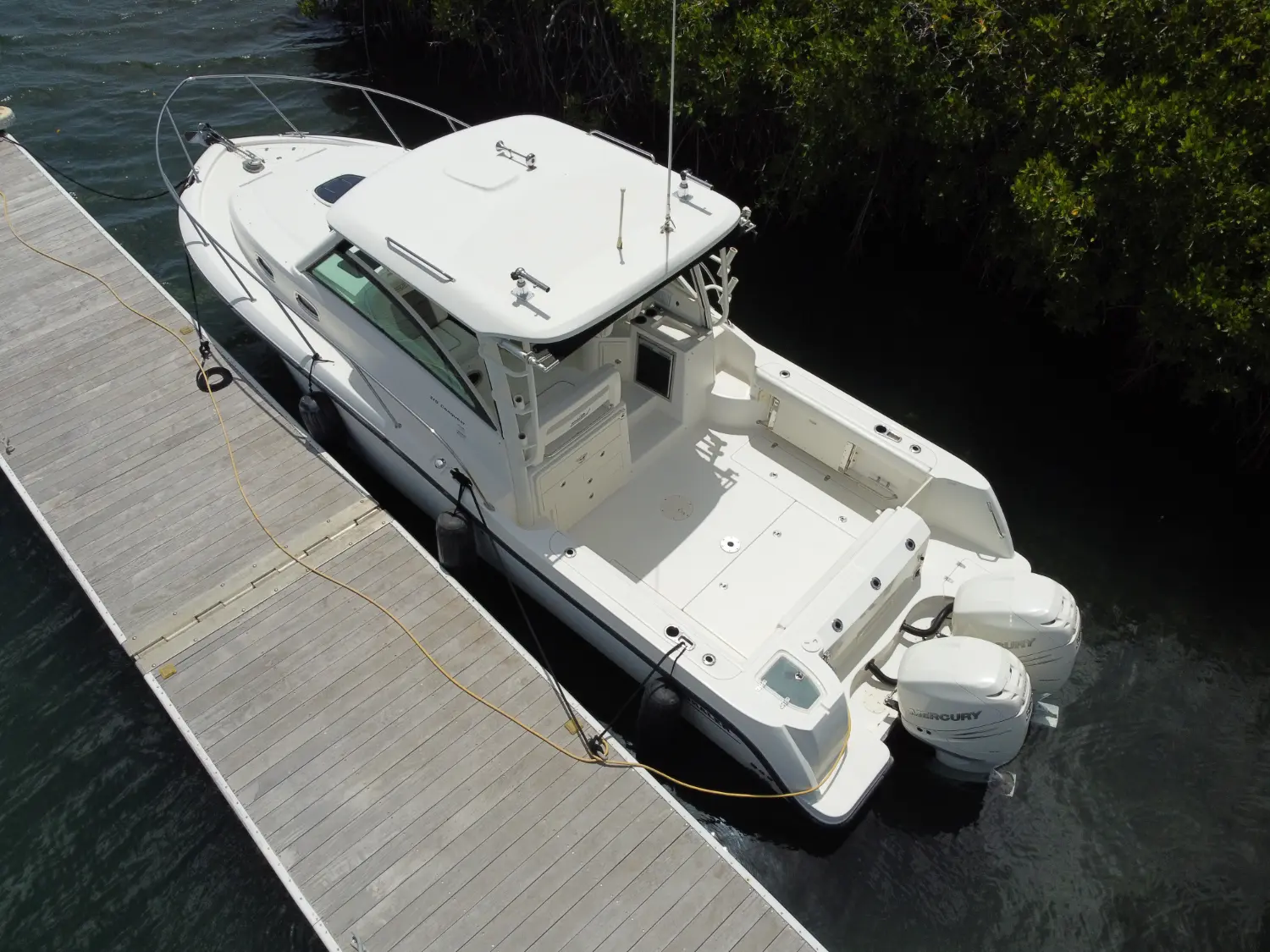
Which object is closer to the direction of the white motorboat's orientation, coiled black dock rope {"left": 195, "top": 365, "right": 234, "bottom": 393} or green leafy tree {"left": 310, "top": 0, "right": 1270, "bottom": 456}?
the coiled black dock rope

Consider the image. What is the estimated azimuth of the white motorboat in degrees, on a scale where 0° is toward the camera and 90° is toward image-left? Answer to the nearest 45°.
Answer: approximately 135°

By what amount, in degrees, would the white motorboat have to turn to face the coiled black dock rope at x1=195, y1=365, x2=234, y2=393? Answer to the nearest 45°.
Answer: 0° — it already faces it

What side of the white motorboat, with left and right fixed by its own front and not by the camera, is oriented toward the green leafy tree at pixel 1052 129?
right
